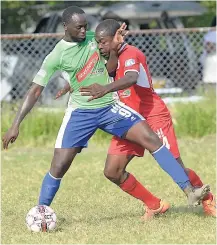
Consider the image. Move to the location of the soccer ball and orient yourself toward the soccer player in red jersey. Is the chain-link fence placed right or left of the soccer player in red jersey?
left

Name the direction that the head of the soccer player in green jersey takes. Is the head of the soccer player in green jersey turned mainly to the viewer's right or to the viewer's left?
to the viewer's right

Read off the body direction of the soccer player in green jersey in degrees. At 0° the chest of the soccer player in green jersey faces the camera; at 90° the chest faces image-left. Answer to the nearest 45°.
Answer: approximately 315°

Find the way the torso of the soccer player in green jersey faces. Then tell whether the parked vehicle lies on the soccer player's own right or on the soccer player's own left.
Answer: on the soccer player's own left
